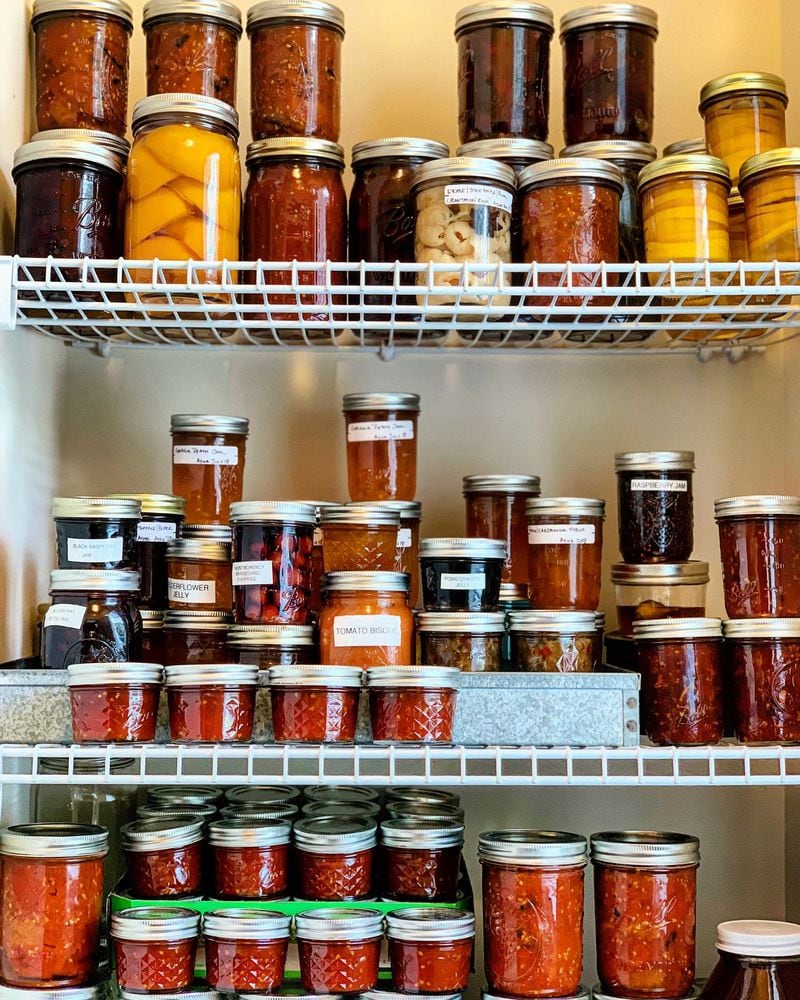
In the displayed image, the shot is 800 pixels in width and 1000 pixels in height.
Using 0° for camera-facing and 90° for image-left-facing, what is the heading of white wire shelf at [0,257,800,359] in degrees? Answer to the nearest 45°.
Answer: approximately 0°
